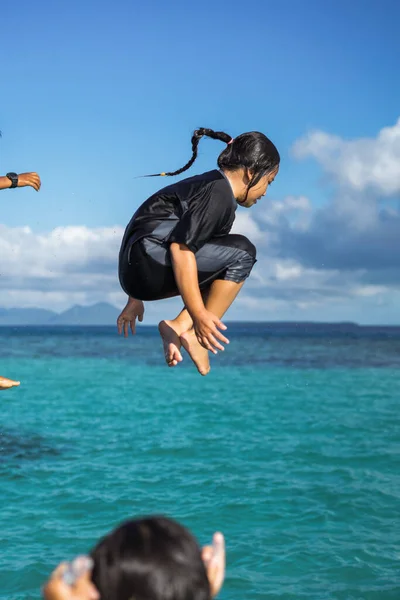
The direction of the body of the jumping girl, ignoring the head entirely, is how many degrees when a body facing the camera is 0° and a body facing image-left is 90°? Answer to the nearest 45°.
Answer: approximately 270°

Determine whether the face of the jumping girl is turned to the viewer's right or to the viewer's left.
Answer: to the viewer's right
